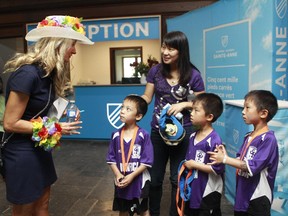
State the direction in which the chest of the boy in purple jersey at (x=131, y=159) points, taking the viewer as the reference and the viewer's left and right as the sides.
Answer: facing the viewer and to the left of the viewer

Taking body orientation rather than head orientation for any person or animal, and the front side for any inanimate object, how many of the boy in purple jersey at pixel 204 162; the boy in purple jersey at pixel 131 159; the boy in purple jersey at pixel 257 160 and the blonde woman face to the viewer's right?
1

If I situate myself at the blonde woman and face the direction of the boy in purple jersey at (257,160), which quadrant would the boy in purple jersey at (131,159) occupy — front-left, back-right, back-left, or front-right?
front-left

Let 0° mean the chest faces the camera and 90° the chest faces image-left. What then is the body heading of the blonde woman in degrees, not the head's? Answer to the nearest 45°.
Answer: approximately 270°

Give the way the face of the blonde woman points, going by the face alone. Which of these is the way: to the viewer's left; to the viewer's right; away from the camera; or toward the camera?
to the viewer's right

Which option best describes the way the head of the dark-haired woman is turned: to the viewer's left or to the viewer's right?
to the viewer's left

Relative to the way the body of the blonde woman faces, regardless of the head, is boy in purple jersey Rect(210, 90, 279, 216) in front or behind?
in front

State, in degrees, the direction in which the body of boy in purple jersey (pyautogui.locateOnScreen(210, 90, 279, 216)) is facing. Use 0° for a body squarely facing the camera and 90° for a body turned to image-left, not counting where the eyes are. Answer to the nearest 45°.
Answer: approximately 90°

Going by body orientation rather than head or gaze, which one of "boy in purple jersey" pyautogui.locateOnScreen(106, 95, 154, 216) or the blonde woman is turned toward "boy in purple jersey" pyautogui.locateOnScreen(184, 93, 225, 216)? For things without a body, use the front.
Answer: the blonde woman

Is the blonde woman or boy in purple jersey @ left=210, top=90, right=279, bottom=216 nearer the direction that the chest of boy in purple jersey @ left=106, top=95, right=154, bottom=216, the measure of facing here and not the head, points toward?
the blonde woman

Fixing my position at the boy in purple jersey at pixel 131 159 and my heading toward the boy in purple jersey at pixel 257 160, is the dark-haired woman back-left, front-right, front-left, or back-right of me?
front-left

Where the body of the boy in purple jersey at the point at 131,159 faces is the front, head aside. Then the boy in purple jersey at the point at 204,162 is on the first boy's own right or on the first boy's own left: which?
on the first boy's own left

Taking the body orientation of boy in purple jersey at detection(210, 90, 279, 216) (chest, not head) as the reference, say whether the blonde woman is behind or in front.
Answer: in front

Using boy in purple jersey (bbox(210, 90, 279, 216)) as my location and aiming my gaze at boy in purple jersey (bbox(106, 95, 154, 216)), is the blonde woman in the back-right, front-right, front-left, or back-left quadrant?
front-left
